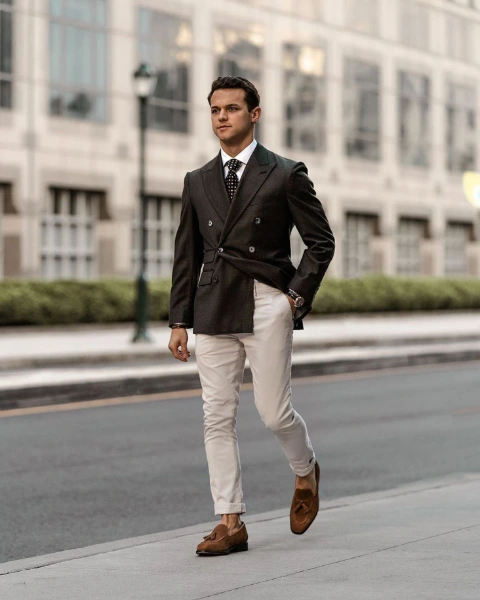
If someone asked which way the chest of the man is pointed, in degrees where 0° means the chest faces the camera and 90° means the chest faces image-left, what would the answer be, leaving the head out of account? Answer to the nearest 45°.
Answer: approximately 45°
